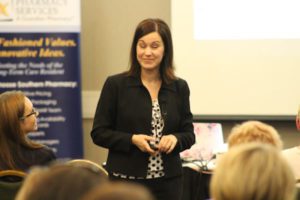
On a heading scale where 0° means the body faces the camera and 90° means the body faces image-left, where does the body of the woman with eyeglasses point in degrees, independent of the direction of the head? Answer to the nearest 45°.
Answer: approximately 225°

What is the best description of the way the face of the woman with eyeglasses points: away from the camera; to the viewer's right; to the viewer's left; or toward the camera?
to the viewer's right

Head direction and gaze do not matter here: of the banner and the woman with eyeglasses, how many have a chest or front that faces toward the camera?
1

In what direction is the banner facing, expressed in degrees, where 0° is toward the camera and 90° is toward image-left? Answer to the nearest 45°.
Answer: approximately 0°

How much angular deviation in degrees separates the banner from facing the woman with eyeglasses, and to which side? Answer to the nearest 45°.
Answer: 0° — it already faces them
